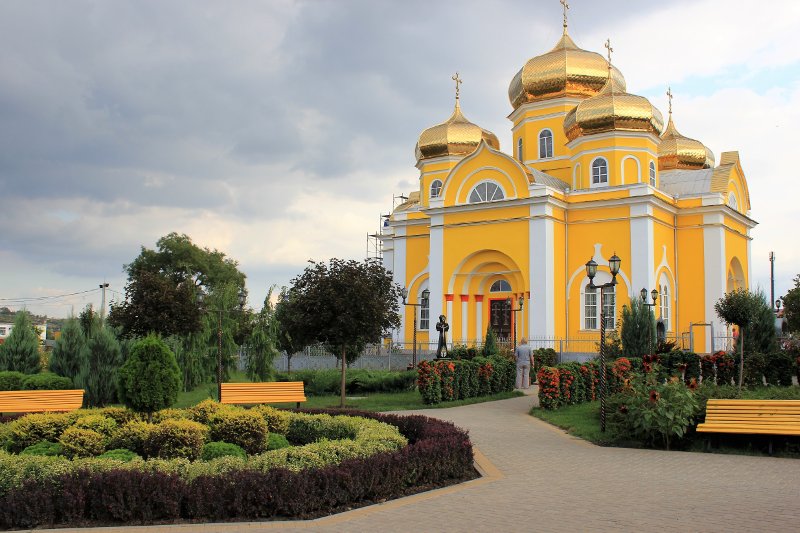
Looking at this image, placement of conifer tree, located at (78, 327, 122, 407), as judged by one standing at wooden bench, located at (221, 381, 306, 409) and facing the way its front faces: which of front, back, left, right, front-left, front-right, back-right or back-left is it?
back-right

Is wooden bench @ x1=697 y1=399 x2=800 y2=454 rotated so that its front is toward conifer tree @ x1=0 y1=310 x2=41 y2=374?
no

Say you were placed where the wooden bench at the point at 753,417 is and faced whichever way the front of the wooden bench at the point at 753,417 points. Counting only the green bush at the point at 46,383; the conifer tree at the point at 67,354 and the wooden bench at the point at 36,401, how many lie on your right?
3

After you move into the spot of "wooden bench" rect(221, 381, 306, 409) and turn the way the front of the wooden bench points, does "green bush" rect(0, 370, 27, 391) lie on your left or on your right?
on your right

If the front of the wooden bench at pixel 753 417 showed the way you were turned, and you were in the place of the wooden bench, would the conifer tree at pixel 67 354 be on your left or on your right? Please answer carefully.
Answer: on your right

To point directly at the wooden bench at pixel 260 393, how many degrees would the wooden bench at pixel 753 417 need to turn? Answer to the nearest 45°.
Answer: approximately 90° to its right

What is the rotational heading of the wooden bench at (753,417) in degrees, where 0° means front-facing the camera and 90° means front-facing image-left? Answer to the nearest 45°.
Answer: approximately 0°

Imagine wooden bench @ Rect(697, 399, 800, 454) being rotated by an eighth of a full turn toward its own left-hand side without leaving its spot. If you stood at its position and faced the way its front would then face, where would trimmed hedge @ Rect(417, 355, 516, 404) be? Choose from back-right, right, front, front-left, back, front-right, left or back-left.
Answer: back

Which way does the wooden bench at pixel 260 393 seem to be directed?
toward the camera

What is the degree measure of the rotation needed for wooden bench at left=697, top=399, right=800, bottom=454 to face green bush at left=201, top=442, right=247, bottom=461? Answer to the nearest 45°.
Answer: approximately 45° to its right

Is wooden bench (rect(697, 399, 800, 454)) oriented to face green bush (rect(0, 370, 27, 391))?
no

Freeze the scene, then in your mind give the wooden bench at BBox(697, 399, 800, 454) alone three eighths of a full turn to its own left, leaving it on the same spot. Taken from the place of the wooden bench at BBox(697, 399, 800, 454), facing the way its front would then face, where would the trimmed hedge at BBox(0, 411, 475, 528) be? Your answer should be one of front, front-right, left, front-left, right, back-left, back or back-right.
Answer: back

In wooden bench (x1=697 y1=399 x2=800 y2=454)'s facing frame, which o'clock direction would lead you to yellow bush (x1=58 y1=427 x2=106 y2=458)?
The yellow bush is roughly at 2 o'clock from the wooden bench.

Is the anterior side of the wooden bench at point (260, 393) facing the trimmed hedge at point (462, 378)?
no

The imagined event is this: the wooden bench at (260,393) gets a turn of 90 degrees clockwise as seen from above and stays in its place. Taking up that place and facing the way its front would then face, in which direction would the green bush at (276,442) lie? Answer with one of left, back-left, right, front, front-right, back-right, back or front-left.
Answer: left

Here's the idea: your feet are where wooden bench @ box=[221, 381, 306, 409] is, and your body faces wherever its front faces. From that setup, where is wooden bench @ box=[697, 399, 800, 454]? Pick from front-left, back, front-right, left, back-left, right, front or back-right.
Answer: front-left

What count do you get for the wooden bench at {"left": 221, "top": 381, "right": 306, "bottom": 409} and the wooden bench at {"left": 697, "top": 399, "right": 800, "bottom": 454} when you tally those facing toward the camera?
2

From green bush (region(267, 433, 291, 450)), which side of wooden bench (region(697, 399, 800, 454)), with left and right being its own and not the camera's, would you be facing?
right
